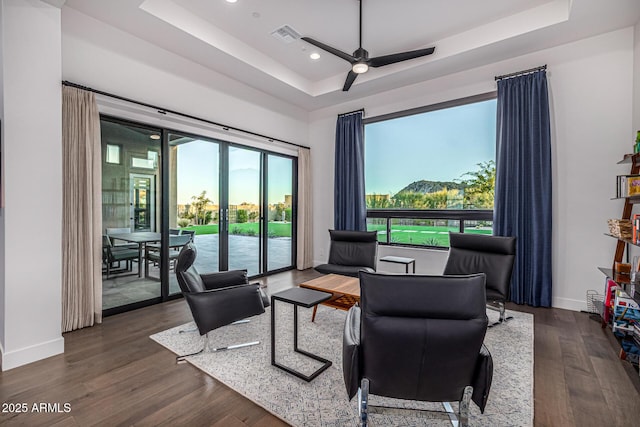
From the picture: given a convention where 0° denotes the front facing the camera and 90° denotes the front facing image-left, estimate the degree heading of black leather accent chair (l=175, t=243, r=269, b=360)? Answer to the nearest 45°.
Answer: approximately 270°

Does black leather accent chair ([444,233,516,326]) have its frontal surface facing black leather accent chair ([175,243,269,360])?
yes

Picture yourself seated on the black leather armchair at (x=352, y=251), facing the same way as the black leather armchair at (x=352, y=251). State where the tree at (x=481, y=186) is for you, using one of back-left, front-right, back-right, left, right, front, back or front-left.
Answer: back-left

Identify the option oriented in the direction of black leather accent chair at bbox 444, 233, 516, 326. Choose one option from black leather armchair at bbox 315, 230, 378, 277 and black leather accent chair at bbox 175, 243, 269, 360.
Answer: black leather accent chair at bbox 175, 243, 269, 360

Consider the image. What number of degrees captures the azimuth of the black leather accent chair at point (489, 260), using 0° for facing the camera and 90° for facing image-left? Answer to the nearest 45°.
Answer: approximately 45°

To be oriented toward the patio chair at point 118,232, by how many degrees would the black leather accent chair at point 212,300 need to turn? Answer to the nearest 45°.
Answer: approximately 135° to its left

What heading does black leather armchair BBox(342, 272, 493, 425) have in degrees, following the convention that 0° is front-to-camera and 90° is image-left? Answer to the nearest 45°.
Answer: approximately 180°

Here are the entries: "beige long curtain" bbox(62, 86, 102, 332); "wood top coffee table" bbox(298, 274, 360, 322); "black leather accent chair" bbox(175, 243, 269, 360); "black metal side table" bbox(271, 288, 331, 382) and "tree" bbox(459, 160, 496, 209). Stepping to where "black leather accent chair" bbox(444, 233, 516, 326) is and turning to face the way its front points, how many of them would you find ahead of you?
4

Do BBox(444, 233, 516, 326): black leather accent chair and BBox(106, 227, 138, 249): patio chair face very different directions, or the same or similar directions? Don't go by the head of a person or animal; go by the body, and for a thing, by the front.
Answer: very different directions
